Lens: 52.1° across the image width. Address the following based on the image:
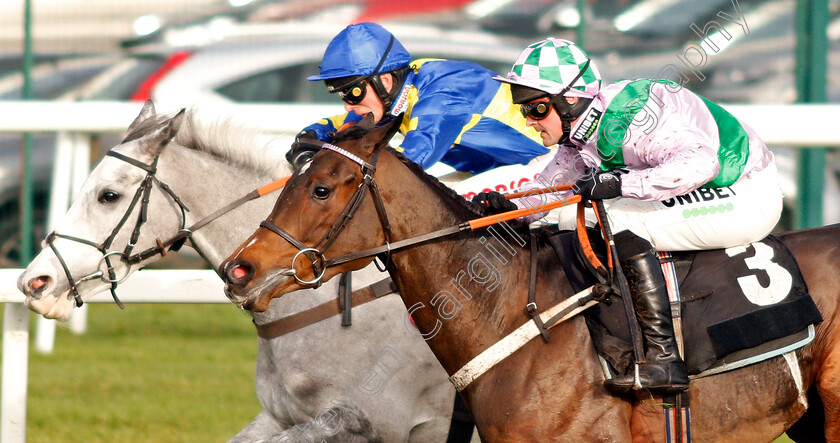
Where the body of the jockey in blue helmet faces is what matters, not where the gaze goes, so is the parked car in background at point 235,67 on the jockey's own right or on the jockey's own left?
on the jockey's own right

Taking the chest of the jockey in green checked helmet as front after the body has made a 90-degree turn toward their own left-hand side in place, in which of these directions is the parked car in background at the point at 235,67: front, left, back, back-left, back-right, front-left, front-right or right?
back-right

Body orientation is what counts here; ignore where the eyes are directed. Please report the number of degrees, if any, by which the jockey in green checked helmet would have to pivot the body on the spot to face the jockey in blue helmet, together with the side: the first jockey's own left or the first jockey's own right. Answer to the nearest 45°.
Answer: approximately 45° to the first jockey's own right

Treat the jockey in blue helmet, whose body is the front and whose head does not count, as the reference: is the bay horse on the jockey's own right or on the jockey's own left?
on the jockey's own left

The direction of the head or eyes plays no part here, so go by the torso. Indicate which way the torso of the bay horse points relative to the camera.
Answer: to the viewer's left

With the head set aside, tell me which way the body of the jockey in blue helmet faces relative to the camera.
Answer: to the viewer's left

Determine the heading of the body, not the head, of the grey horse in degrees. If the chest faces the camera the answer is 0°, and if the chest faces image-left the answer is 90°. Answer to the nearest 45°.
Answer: approximately 90°

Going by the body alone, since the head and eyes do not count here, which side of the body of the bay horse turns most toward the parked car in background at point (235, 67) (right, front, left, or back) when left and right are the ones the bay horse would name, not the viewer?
right

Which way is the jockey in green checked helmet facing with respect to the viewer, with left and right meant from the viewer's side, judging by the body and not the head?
facing to the left of the viewer

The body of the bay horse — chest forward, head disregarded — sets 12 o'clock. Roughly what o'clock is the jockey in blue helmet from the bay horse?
The jockey in blue helmet is roughly at 3 o'clock from the bay horse.
